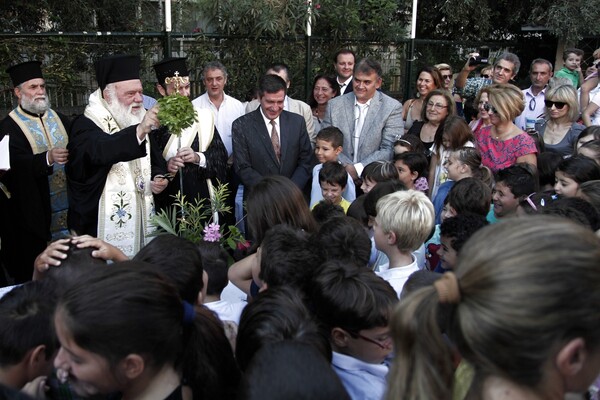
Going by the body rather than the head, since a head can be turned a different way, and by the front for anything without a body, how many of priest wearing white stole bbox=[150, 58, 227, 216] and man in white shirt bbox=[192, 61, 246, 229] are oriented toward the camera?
2

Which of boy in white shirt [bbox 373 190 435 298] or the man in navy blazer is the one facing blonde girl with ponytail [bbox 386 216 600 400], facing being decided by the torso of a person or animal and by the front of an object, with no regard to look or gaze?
the man in navy blazer

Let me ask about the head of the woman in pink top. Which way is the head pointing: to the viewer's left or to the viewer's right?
to the viewer's left

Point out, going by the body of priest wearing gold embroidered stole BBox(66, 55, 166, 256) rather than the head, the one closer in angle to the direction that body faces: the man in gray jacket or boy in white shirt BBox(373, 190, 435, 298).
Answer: the boy in white shirt
